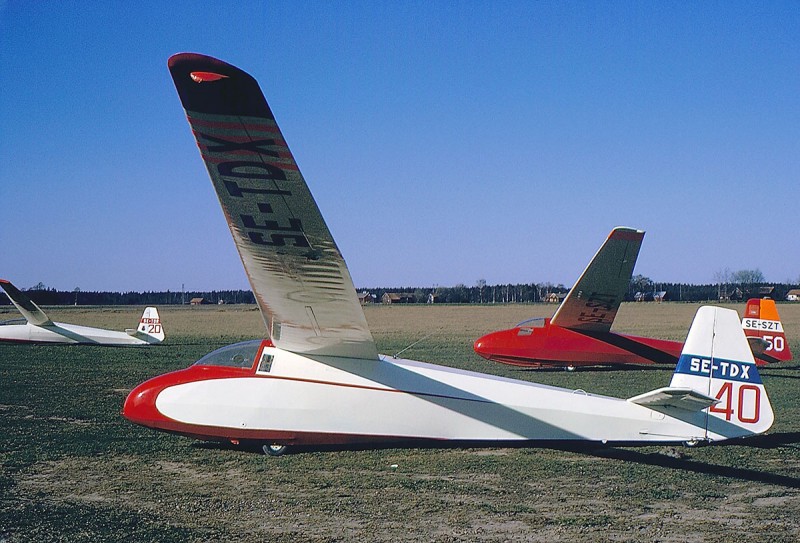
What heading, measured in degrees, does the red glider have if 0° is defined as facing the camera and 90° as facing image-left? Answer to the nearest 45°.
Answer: approximately 90°

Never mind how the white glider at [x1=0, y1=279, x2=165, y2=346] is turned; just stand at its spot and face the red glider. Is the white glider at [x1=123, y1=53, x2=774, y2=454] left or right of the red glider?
right

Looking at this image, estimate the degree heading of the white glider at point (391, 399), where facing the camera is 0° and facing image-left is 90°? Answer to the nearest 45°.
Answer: approximately 90°

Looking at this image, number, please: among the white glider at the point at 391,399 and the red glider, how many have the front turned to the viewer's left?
2

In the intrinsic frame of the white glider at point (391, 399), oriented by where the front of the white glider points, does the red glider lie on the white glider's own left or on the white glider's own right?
on the white glider's own right

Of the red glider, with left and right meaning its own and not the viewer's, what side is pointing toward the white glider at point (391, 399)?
left

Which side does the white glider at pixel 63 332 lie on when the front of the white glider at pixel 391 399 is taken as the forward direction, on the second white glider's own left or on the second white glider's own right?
on the second white glider's own right

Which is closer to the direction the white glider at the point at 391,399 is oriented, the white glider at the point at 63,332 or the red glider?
the white glider
